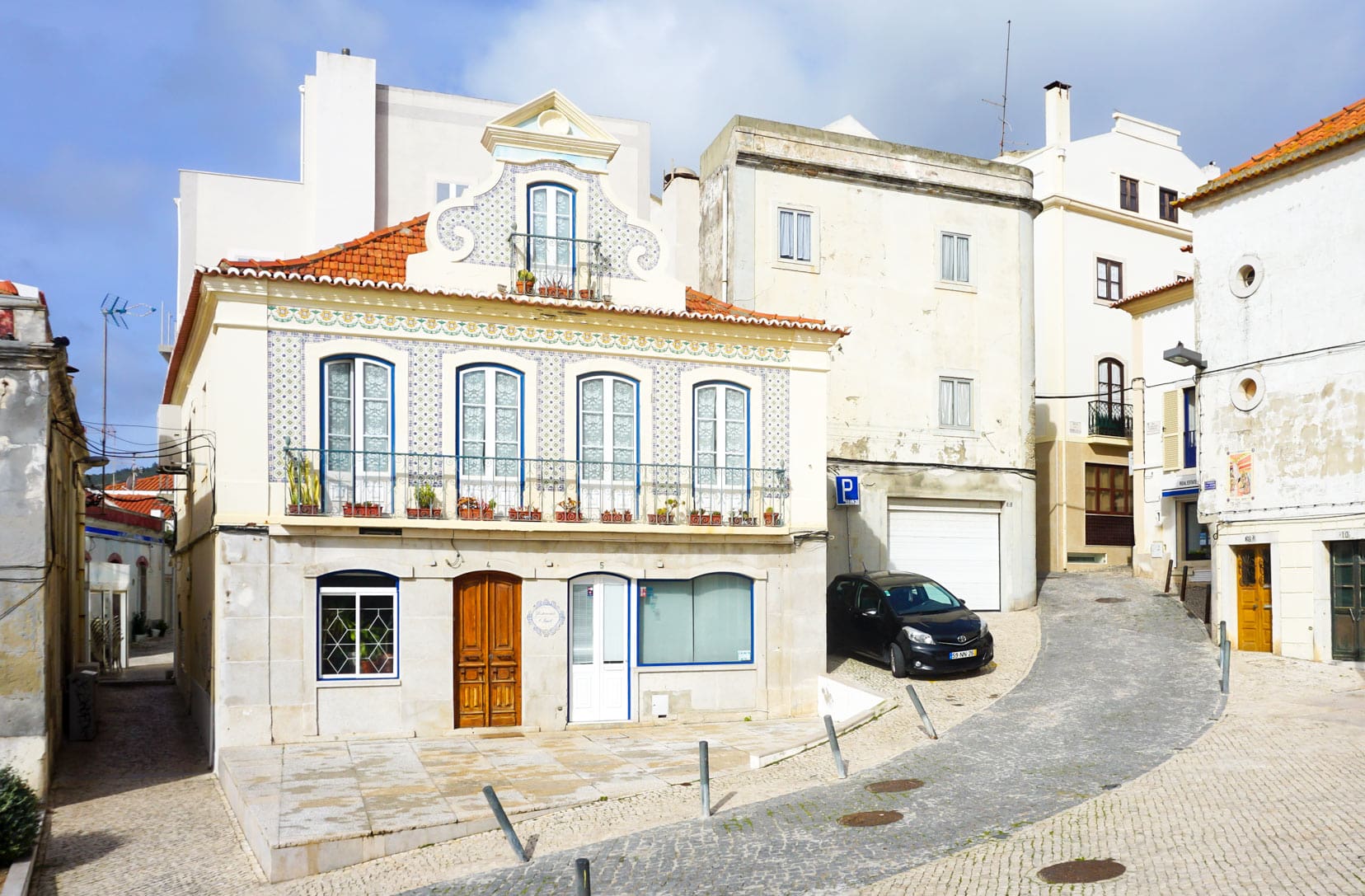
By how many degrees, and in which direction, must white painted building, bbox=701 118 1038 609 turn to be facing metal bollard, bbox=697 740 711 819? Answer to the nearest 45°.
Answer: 0° — it already faces it

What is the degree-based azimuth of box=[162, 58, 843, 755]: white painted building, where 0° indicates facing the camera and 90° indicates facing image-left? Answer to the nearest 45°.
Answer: approximately 0°

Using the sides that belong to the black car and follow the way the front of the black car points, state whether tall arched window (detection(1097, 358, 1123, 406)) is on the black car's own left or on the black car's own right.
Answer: on the black car's own left

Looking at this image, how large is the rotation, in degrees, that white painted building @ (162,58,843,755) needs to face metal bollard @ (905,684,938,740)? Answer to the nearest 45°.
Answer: approximately 45° to its left

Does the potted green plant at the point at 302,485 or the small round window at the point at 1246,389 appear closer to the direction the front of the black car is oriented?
the small round window

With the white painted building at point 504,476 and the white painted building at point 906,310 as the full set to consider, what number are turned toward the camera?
2

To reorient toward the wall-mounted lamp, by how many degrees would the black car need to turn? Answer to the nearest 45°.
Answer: approximately 90° to its left

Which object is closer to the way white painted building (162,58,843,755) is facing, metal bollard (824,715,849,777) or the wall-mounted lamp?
the metal bollard

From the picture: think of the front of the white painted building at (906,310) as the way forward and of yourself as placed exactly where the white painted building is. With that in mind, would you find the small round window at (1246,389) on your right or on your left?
on your left

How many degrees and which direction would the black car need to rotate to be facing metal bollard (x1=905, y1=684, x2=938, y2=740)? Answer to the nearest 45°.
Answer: approximately 45° to its right

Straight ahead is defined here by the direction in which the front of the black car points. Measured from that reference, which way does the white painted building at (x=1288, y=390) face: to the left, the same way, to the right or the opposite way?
to the right

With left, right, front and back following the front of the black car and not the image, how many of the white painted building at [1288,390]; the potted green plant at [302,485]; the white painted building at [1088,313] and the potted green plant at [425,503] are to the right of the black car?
2

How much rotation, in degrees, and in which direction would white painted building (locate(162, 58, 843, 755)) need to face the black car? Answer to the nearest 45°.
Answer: approximately 90° to its left

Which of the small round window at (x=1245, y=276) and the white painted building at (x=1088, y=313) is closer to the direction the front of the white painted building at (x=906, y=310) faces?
the small round window

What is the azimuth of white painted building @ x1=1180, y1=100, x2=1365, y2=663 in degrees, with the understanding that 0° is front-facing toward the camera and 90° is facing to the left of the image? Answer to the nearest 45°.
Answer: approximately 45°
